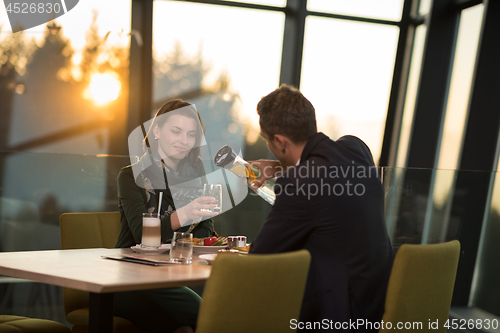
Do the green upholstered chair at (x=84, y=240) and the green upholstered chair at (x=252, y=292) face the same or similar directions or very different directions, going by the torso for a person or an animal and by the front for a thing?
very different directions

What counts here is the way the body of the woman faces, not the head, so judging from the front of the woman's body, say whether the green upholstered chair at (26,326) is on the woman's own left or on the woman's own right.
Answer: on the woman's own right

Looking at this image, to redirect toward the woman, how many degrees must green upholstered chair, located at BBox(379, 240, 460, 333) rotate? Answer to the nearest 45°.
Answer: approximately 45° to its left

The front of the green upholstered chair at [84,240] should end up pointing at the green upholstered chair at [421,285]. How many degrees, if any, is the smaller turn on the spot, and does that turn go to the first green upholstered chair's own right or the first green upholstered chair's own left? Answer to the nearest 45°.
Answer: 0° — it already faces it

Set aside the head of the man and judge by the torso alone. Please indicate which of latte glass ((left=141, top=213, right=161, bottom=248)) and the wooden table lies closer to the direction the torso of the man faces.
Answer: the latte glass

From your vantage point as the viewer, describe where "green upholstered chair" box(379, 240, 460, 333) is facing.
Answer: facing away from the viewer and to the left of the viewer

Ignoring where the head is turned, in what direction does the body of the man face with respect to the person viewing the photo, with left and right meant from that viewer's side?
facing away from the viewer and to the left of the viewer

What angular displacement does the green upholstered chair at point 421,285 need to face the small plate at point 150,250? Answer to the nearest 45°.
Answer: approximately 45° to its left
